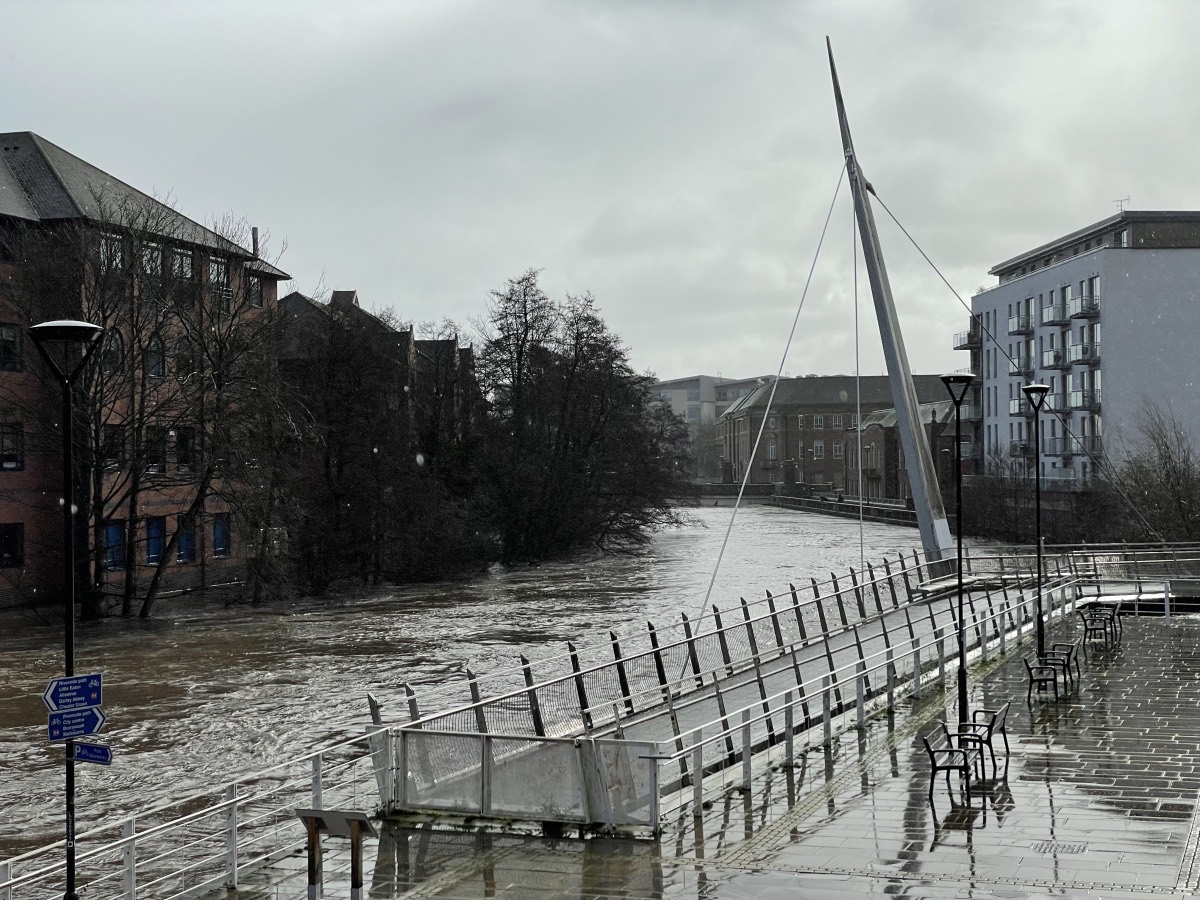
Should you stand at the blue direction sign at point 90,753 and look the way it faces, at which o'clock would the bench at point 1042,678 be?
The bench is roughly at 8 o'clock from the blue direction sign.

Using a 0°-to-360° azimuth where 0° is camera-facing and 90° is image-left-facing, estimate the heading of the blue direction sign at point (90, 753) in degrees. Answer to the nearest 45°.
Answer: approximately 0°

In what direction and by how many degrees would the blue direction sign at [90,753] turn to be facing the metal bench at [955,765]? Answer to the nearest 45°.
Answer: approximately 90° to its left

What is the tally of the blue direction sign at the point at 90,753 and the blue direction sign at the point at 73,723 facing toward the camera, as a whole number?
2

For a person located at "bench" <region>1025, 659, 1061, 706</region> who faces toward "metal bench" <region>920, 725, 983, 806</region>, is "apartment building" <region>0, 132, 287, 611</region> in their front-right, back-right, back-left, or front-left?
back-right

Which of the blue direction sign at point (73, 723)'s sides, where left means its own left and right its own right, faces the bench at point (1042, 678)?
left

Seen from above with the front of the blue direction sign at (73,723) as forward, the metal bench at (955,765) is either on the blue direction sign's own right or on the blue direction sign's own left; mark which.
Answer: on the blue direction sign's own left

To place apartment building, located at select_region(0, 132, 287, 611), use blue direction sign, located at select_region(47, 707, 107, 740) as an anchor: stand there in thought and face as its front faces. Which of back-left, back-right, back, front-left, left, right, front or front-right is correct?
back

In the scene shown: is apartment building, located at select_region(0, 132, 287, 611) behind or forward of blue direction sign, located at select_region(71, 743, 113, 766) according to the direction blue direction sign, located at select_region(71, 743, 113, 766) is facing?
behind

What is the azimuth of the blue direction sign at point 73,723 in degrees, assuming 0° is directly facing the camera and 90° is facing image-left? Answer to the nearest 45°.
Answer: approximately 0°
